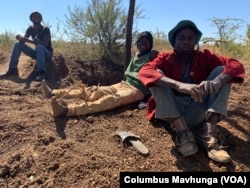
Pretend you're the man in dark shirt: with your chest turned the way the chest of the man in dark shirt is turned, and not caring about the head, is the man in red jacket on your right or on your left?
on your left

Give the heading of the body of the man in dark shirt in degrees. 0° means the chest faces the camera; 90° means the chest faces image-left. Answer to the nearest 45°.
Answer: approximately 45°

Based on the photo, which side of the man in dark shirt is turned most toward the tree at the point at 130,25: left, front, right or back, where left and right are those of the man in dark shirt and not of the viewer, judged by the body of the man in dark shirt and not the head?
left

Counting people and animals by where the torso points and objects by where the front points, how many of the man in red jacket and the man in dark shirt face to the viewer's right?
0

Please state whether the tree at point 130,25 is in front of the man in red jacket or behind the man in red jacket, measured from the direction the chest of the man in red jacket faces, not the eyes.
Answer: behind

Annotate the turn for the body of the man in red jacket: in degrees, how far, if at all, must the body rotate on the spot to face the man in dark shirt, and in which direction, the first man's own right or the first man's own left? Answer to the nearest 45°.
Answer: approximately 135° to the first man's own right

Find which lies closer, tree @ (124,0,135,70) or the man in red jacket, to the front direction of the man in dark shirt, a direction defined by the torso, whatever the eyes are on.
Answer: the man in red jacket

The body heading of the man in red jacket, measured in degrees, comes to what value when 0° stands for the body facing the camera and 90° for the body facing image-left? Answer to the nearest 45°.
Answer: approximately 0°
